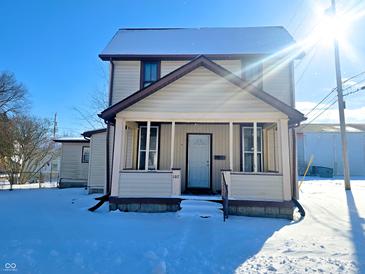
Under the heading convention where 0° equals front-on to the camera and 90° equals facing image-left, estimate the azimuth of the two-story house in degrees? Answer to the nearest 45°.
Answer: approximately 0°

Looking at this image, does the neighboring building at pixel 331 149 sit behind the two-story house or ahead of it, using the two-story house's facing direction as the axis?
behind

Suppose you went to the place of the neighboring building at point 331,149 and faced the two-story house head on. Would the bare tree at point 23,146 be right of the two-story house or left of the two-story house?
right

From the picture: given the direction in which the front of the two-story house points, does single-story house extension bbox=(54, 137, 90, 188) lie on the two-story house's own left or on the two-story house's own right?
on the two-story house's own right

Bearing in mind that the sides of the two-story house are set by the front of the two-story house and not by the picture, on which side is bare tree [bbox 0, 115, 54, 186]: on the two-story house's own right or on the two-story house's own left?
on the two-story house's own right
